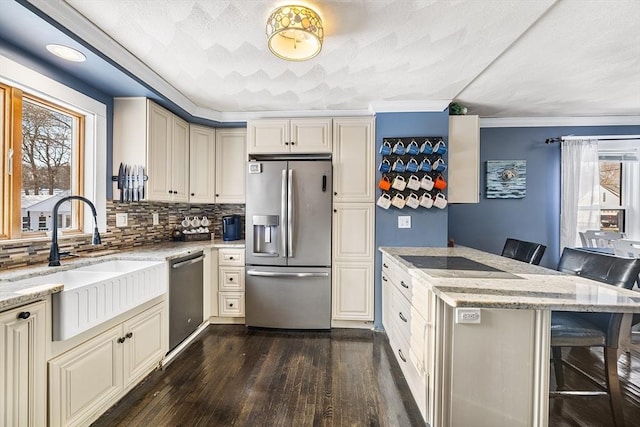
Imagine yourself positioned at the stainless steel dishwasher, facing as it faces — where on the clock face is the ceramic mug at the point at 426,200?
The ceramic mug is roughly at 11 o'clock from the stainless steel dishwasher.

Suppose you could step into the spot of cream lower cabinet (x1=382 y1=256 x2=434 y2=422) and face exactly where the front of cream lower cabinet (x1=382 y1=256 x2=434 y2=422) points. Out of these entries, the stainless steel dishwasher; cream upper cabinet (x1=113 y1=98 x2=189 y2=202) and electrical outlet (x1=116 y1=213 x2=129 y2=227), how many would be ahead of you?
3

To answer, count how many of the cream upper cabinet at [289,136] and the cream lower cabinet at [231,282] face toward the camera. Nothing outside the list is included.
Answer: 2

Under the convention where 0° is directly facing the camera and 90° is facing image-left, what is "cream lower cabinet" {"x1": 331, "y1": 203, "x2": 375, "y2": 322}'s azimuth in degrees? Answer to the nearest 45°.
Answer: approximately 0°

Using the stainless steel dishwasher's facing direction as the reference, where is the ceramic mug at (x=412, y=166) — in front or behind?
in front

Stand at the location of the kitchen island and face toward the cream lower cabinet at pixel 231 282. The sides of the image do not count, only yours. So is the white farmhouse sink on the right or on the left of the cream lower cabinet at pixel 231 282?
left

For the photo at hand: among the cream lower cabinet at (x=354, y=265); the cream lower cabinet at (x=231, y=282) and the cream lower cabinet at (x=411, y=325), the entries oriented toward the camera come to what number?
2

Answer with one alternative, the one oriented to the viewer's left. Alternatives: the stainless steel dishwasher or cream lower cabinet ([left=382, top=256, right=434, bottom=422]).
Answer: the cream lower cabinet

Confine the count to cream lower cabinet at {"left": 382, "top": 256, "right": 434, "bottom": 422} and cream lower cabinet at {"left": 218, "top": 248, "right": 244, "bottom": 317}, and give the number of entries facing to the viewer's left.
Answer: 1

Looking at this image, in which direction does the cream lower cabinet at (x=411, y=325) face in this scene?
to the viewer's left
